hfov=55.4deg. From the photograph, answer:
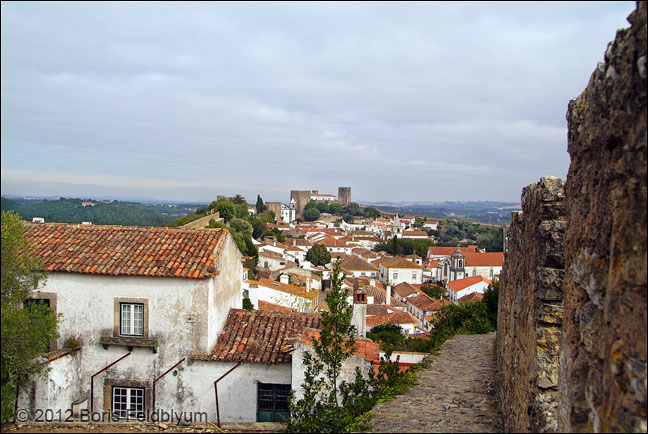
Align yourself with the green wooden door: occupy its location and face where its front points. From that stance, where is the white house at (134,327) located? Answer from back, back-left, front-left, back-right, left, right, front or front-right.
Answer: right

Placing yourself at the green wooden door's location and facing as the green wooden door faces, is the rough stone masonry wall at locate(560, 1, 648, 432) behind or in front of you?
in front

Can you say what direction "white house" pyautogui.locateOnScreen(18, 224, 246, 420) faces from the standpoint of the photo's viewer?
facing the viewer

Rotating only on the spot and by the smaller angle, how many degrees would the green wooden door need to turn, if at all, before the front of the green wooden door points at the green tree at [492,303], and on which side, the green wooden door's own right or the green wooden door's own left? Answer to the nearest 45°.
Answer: approximately 135° to the green wooden door's own left

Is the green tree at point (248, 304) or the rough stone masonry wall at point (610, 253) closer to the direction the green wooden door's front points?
the rough stone masonry wall

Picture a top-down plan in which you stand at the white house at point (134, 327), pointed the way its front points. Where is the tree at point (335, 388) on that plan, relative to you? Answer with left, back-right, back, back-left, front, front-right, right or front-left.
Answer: front-left

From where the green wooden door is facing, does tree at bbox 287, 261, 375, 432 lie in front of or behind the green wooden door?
in front

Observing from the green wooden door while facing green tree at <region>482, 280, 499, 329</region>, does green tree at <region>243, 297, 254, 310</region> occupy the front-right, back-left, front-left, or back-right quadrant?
front-left

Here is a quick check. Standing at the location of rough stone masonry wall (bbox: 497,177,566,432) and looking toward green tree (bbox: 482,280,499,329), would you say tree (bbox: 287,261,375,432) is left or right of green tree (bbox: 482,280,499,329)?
left

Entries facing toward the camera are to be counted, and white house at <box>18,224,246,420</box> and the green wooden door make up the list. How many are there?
2

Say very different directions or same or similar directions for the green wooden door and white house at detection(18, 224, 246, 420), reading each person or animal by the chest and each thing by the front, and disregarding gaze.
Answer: same or similar directions

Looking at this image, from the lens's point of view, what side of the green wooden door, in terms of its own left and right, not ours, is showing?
front

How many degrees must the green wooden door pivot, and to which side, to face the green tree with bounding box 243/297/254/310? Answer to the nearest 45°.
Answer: approximately 180°
